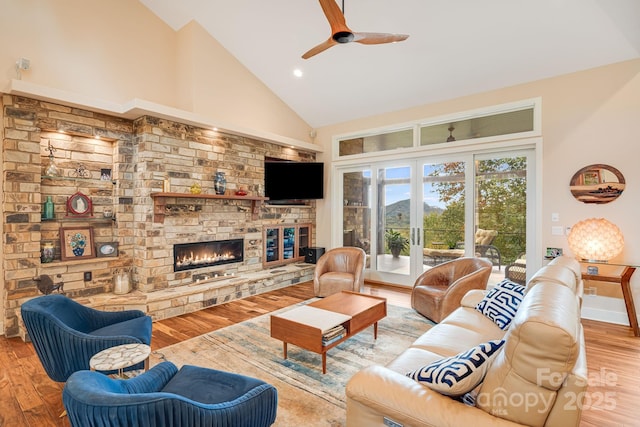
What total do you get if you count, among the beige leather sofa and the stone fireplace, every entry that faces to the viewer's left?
1

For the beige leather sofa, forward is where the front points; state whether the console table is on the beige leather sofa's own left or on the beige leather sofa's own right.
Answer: on the beige leather sofa's own right

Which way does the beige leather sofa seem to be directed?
to the viewer's left

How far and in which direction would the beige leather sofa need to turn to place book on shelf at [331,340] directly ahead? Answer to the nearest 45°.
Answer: approximately 45° to its right

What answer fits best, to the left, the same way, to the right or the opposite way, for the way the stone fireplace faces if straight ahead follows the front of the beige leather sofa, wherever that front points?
the opposite way

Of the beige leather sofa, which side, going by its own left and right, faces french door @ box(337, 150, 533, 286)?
right

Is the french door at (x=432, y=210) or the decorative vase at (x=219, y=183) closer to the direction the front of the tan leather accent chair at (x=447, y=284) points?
the decorative vase

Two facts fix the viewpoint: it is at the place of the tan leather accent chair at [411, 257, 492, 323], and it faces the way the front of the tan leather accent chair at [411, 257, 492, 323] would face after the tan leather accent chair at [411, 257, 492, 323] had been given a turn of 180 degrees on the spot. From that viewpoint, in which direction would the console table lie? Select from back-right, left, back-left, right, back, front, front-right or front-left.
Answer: front-right
